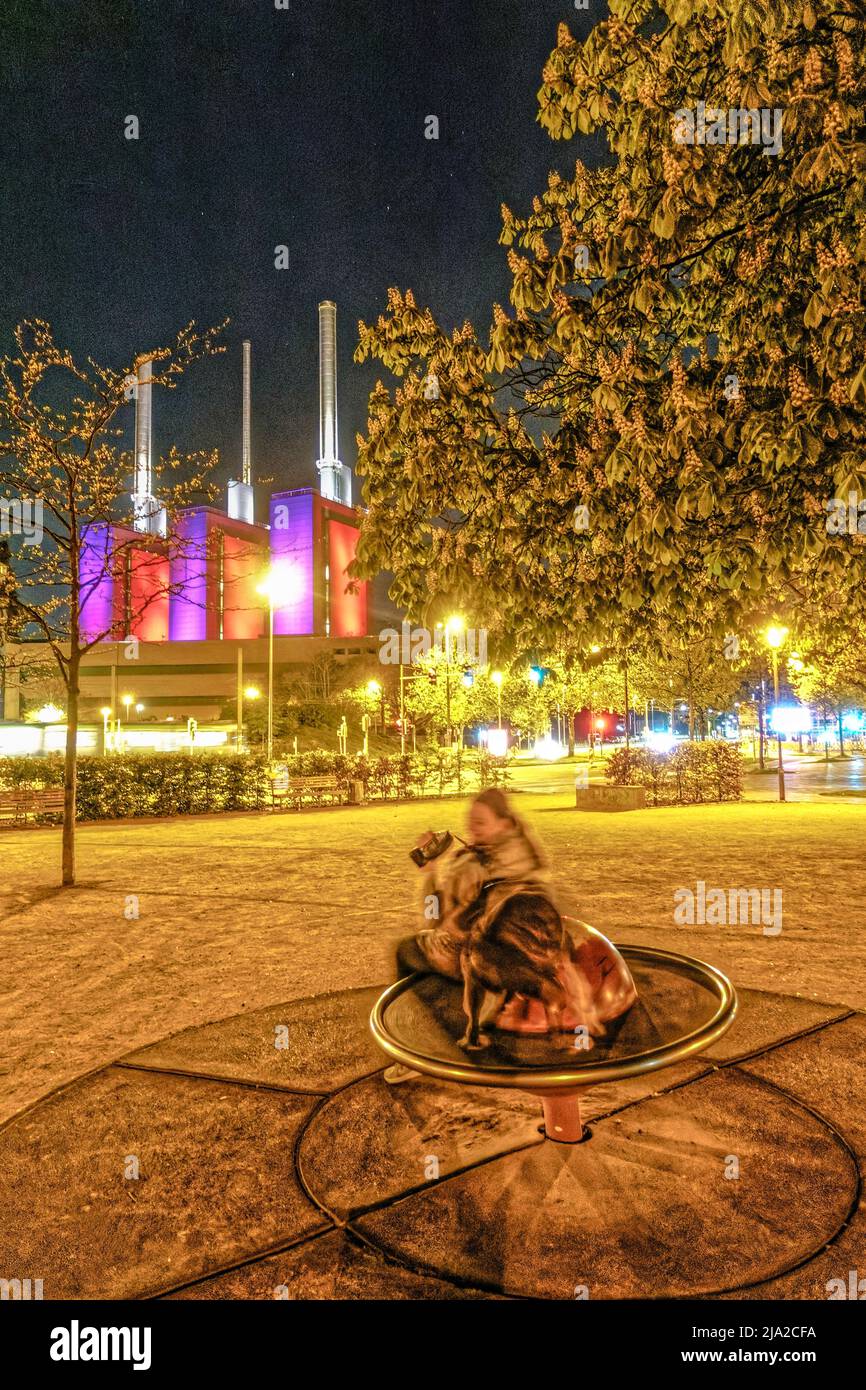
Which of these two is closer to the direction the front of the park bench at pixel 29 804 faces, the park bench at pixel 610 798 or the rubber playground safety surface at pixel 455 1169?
the rubber playground safety surface

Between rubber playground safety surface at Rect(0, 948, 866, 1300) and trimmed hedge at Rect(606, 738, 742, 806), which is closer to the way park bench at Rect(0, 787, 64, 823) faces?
the rubber playground safety surface

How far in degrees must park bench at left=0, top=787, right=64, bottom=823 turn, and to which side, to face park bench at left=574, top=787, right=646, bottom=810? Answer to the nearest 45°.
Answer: approximately 90° to its left

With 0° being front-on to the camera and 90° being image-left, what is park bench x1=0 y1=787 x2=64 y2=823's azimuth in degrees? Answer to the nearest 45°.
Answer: approximately 0°

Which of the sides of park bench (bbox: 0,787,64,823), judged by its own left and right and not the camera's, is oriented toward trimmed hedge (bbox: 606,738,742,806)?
left

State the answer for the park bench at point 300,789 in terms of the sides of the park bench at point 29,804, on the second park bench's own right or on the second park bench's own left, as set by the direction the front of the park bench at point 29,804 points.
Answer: on the second park bench's own left

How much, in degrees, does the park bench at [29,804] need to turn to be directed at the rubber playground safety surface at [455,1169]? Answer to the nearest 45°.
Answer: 0° — it already faces it
